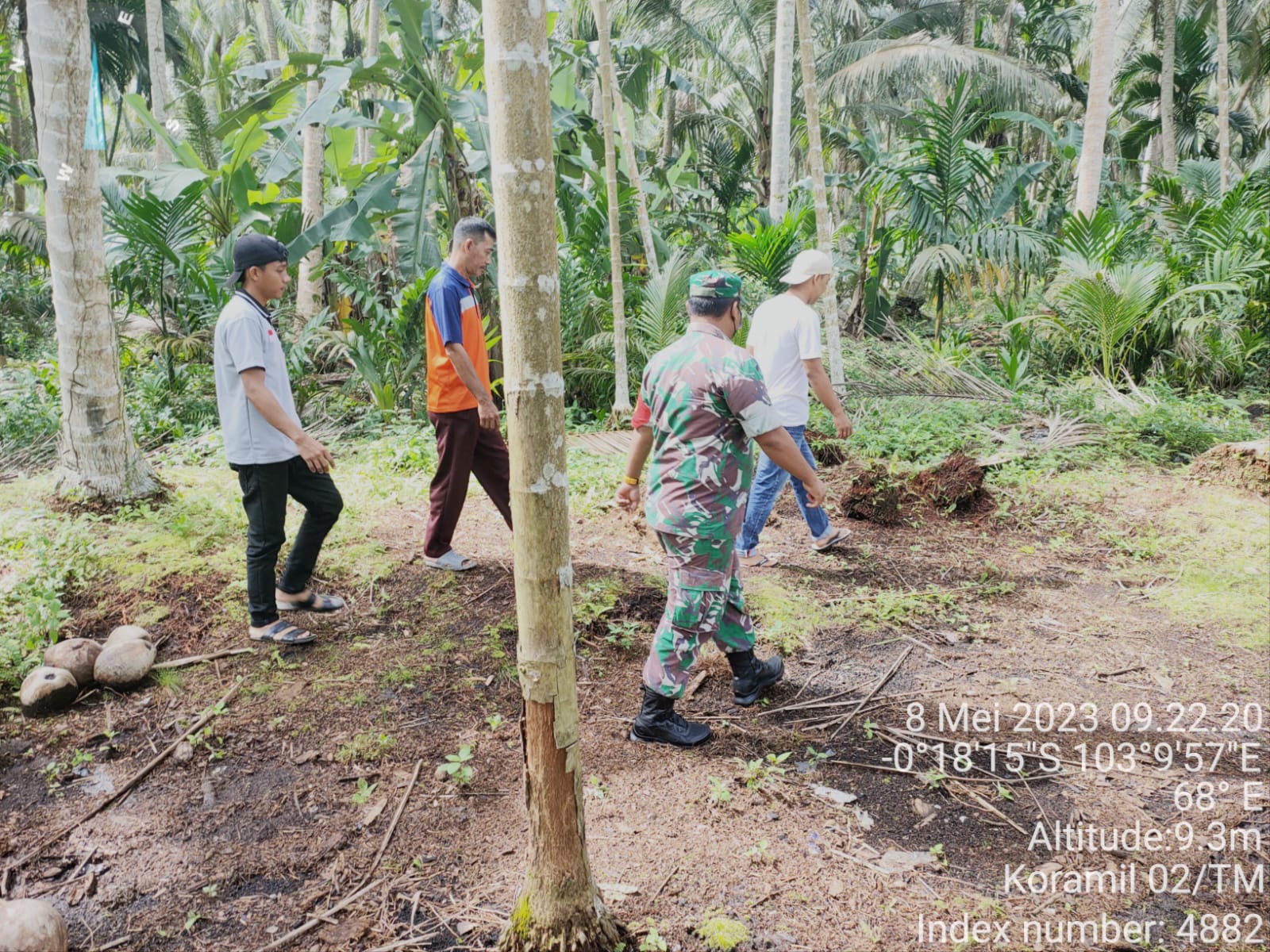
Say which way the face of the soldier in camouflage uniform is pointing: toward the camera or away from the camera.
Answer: away from the camera

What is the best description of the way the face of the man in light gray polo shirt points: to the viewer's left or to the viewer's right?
to the viewer's right

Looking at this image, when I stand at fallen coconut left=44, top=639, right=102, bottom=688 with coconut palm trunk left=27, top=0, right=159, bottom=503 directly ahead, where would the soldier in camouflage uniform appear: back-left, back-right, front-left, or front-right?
back-right

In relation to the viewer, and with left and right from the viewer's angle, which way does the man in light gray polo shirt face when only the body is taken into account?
facing to the right of the viewer

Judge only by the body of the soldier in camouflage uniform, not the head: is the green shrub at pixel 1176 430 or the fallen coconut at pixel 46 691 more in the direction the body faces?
the green shrub

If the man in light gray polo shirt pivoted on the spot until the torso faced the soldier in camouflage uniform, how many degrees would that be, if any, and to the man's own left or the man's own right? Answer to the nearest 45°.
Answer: approximately 45° to the man's own right

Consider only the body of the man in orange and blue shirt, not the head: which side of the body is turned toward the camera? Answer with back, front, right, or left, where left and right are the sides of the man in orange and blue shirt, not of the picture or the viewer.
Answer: right

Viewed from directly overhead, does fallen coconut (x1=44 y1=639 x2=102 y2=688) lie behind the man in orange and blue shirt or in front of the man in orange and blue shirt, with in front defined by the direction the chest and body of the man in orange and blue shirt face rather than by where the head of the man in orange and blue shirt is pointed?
behind

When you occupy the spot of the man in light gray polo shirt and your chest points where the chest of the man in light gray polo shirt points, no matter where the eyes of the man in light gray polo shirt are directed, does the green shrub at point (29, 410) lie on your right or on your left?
on your left

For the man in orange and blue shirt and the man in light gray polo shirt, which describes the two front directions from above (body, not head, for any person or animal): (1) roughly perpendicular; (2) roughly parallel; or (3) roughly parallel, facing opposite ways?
roughly parallel

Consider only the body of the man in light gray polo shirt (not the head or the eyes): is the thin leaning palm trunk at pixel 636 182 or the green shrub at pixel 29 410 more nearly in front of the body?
the thin leaning palm trunk

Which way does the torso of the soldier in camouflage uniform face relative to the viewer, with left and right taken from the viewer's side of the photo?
facing away from the viewer and to the right of the viewer
